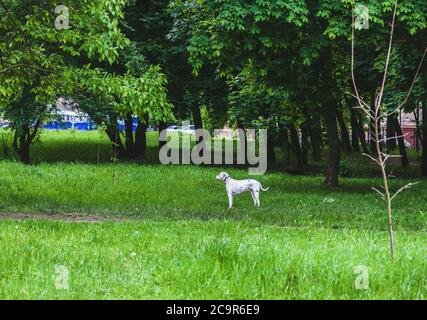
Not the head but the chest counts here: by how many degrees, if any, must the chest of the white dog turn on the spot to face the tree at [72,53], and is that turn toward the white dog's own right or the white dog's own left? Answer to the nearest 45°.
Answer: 0° — it already faces it

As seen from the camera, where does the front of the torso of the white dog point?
to the viewer's left
